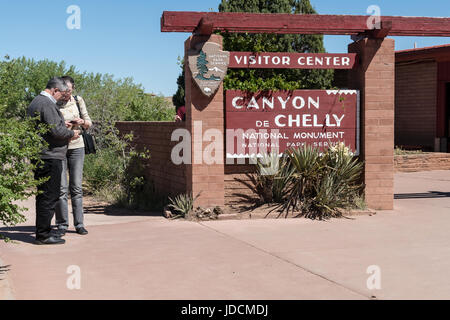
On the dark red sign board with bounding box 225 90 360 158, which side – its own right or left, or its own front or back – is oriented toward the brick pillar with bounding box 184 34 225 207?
right

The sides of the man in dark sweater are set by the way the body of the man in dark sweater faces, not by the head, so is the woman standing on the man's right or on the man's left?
on the man's left

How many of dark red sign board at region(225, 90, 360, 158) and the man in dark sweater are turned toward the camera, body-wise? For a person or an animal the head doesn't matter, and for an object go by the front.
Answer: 1

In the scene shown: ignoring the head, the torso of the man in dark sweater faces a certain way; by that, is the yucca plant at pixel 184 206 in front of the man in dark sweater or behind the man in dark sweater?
in front

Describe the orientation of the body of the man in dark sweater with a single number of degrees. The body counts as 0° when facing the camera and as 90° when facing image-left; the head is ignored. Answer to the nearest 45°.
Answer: approximately 270°

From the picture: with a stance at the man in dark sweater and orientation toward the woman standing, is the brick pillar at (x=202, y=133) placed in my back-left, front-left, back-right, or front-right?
front-right

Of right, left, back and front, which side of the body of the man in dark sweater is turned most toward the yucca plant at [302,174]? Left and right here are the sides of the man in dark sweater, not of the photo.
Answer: front

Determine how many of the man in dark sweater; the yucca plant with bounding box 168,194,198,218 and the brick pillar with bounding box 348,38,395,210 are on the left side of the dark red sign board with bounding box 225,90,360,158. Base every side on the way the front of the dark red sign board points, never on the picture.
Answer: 1

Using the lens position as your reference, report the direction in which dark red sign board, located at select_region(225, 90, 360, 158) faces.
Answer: facing the viewer

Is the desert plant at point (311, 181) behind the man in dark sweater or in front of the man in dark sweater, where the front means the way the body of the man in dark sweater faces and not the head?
in front

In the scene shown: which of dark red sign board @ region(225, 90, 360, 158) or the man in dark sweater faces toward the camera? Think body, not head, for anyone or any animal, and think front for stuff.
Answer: the dark red sign board
